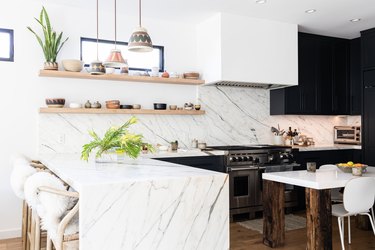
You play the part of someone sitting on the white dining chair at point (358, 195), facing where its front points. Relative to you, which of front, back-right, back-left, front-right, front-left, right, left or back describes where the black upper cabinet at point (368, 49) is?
front-right

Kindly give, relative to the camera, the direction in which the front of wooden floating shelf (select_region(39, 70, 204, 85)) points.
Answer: facing the viewer

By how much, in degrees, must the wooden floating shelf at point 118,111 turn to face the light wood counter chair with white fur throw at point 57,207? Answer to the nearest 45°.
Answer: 0° — it already faces it

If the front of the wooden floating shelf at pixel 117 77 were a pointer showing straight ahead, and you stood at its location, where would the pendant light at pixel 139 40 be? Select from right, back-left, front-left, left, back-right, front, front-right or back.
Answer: front

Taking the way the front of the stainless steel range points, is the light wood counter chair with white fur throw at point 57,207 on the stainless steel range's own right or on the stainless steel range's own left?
on the stainless steel range's own right

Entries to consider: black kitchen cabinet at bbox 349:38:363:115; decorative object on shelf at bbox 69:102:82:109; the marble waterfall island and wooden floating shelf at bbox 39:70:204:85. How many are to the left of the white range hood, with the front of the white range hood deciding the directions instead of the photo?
1

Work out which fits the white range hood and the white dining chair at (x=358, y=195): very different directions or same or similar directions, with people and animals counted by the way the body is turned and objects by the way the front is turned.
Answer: very different directions

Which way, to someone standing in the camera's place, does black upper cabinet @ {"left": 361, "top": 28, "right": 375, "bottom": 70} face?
facing the viewer and to the left of the viewer

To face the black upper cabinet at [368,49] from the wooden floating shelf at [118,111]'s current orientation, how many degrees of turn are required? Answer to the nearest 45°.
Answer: approximately 90° to its left

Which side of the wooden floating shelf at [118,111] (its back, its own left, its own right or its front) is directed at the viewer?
front

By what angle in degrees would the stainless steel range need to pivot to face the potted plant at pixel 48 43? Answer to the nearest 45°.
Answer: approximately 90° to its right
